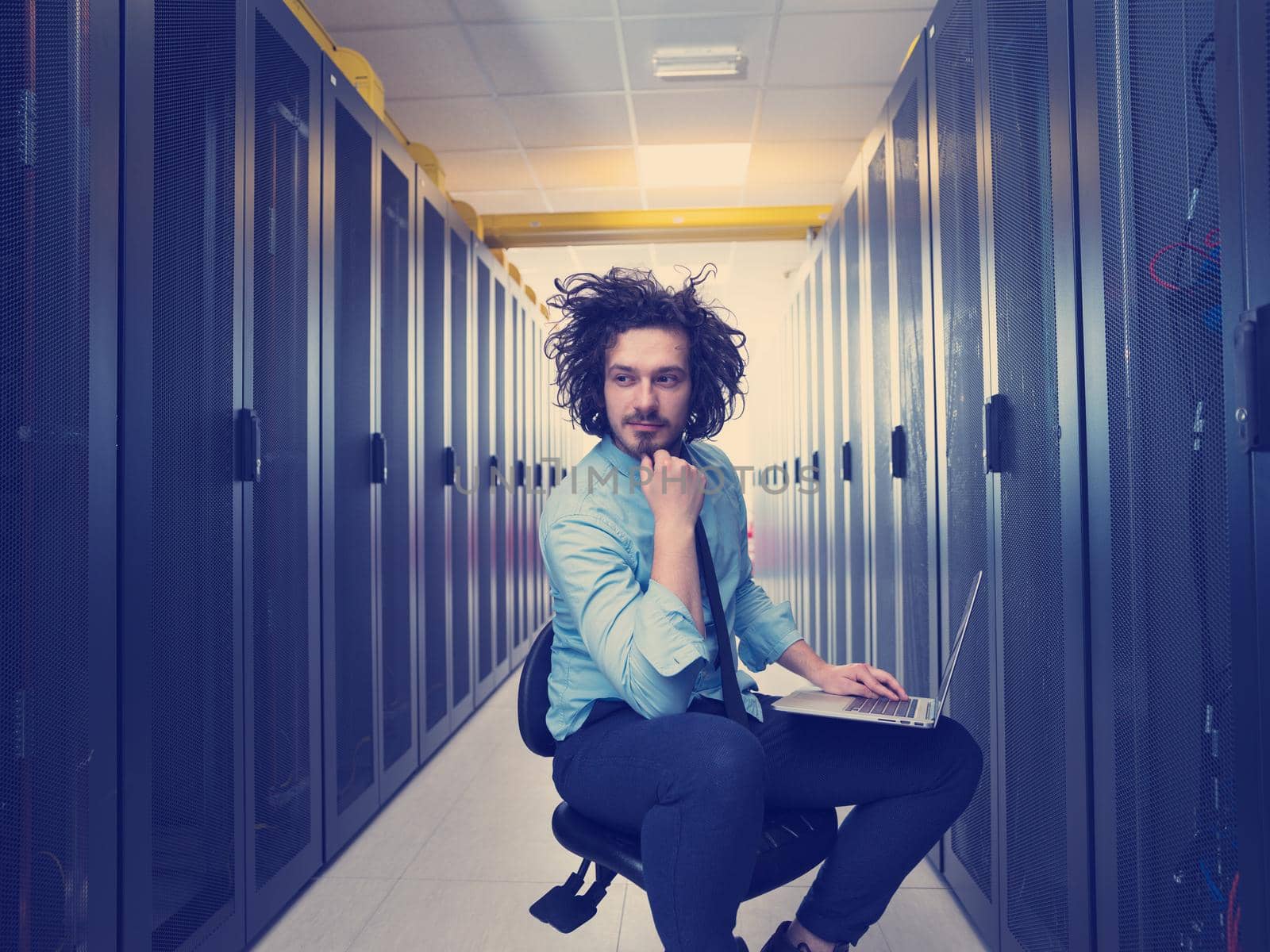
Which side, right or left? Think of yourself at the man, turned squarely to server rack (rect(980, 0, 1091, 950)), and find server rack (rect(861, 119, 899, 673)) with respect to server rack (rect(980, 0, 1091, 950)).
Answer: left

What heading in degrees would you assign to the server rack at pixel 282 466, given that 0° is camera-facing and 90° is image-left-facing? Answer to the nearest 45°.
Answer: approximately 270°

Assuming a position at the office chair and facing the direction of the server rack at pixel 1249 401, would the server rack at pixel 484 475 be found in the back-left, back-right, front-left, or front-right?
back-left

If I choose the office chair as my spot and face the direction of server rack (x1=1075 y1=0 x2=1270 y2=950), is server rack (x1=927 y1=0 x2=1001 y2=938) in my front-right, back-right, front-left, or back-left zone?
front-left

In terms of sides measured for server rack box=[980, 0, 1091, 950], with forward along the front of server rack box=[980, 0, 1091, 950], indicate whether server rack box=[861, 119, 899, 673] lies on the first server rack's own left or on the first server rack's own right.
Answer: on the first server rack's own right

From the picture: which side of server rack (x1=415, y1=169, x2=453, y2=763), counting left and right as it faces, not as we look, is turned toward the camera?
right

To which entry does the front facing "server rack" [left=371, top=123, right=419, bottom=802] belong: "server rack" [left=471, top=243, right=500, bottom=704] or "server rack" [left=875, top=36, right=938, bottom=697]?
"server rack" [left=875, top=36, right=938, bottom=697]

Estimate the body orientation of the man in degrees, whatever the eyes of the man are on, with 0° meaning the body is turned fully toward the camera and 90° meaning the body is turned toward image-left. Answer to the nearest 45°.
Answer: approximately 315°

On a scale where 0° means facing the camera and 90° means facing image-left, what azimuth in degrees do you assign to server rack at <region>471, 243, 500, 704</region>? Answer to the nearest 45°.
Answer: approximately 270°

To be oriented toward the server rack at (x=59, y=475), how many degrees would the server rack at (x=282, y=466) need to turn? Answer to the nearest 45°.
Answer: approximately 90° to its right

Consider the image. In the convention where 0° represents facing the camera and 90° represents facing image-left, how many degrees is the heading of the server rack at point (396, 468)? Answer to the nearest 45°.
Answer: approximately 270°

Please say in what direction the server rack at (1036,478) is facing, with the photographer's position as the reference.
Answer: facing the viewer and to the left of the viewer

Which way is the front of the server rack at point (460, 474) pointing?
to the viewer's right

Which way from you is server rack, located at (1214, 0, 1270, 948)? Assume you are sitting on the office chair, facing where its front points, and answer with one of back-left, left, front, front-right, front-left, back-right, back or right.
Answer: front

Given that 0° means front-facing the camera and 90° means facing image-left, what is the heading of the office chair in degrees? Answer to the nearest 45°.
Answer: approximately 315°
